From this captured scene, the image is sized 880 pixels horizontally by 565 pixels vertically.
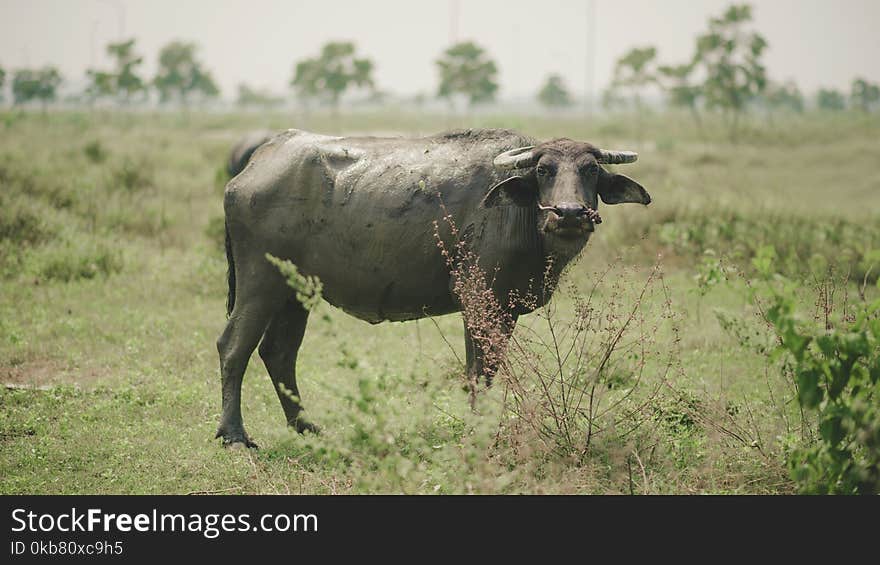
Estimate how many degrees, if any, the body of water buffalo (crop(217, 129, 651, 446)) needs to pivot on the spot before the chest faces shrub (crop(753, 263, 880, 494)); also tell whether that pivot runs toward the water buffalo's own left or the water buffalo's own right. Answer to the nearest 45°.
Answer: approximately 45° to the water buffalo's own right

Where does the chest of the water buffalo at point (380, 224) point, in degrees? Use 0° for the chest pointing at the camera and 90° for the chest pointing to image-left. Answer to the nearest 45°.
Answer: approximately 270°

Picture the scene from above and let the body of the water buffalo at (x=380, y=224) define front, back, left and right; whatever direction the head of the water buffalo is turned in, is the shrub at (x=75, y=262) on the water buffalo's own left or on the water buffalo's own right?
on the water buffalo's own left

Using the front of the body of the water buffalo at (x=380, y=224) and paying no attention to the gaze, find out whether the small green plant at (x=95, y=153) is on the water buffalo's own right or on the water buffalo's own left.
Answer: on the water buffalo's own left

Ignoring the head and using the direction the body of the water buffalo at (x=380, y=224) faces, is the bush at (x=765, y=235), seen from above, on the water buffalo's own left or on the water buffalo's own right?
on the water buffalo's own left

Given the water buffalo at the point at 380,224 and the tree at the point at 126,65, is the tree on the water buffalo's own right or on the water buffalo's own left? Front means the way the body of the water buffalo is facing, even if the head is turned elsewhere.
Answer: on the water buffalo's own left
